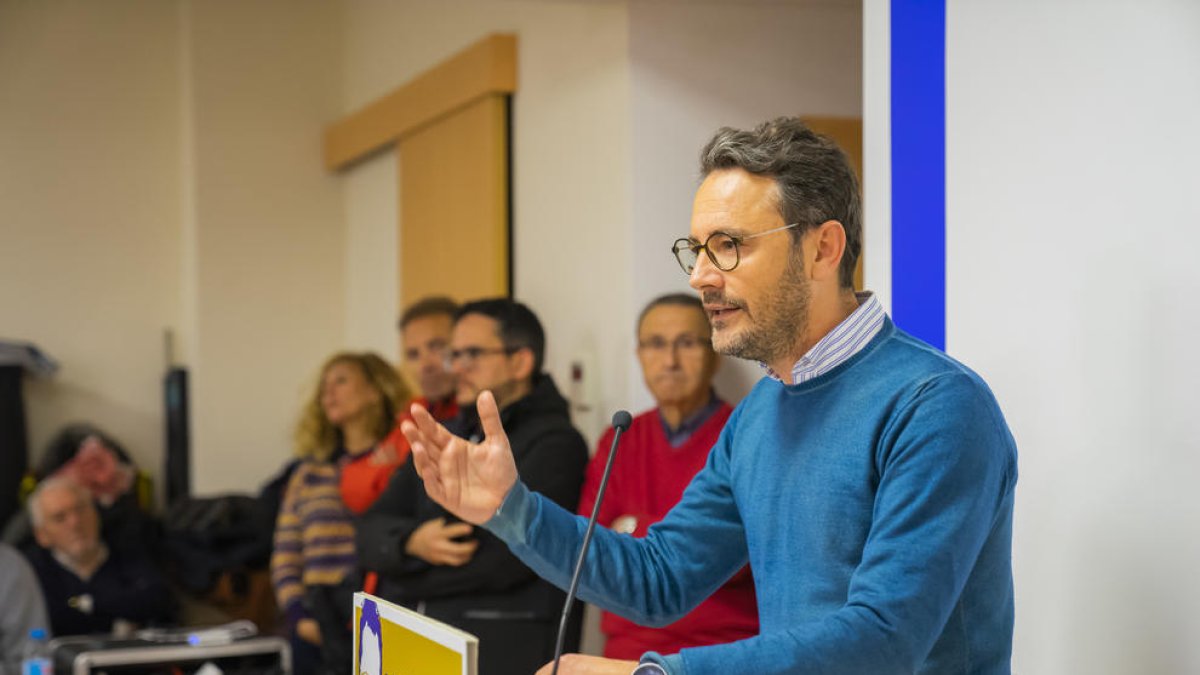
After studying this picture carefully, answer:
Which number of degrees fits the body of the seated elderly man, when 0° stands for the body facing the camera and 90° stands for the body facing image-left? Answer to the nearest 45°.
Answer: approximately 0°

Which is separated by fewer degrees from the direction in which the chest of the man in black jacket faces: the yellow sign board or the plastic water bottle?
the yellow sign board

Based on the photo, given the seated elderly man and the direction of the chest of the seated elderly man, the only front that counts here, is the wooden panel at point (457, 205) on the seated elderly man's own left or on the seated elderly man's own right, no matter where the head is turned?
on the seated elderly man's own left

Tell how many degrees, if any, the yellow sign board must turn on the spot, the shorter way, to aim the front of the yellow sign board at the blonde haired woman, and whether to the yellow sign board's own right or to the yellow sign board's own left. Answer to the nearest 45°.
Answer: approximately 135° to the yellow sign board's own right

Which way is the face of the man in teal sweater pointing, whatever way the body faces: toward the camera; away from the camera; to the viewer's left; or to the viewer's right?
to the viewer's left

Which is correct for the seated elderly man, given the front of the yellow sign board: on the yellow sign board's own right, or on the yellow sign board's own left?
on the yellow sign board's own right
